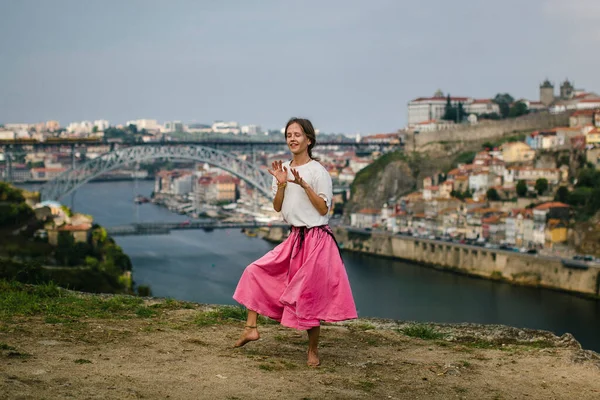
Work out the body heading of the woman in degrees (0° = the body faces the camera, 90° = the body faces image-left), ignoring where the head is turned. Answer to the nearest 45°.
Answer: approximately 45°

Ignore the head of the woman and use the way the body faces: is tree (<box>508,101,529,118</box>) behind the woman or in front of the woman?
behind

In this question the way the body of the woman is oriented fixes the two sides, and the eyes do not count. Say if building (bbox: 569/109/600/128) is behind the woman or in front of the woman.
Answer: behind

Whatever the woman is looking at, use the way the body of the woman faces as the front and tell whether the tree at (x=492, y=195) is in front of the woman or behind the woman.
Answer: behind

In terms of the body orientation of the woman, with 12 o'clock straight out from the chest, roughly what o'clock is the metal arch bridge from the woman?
The metal arch bridge is roughly at 4 o'clock from the woman.

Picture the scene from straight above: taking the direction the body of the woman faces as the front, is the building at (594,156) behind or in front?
behind
